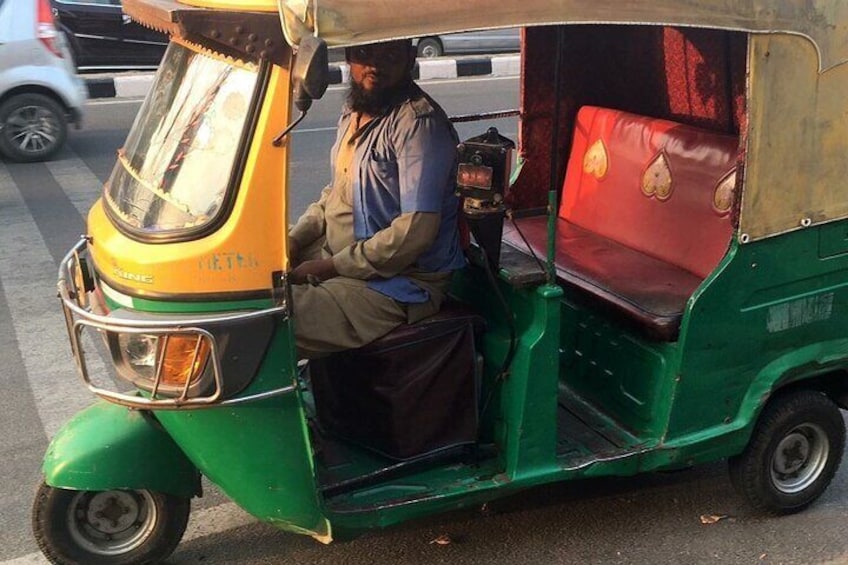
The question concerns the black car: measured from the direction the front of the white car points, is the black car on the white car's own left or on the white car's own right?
on the white car's own right

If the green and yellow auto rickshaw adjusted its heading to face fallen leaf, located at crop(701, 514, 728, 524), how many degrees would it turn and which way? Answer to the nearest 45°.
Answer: approximately 135° to its left

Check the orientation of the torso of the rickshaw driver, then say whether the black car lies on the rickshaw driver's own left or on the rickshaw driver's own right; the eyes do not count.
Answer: on the rickshaw driver's own right

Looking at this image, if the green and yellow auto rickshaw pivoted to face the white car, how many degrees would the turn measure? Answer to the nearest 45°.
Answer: approximately 90° to its right

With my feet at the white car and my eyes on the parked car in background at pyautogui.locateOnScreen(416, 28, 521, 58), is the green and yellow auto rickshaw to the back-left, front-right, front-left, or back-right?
back-right

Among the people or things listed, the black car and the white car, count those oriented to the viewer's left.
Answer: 1
